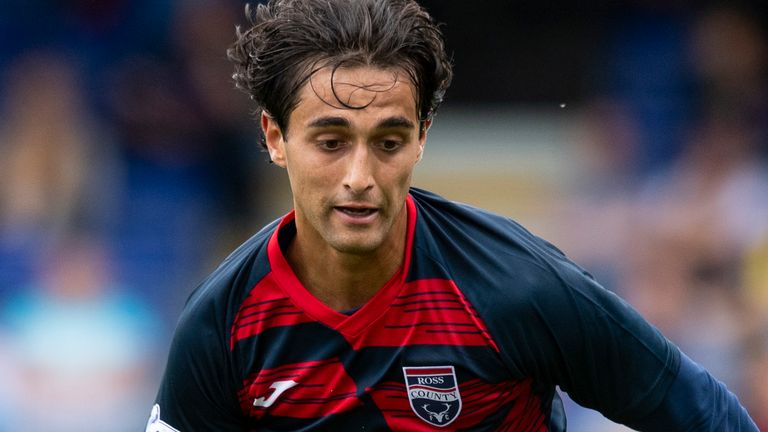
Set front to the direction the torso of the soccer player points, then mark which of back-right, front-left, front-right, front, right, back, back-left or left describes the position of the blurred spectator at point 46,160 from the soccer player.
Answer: back-right

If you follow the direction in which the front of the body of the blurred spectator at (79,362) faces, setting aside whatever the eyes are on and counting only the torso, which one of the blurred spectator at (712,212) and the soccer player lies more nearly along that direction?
the soccer player

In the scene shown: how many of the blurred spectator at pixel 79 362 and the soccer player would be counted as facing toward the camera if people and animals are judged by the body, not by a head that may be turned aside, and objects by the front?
2

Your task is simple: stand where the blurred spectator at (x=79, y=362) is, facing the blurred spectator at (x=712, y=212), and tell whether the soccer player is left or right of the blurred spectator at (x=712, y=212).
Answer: right

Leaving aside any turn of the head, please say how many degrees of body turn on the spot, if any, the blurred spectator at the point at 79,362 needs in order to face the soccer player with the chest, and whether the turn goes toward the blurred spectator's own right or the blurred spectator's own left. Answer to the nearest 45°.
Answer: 0° — they already face them

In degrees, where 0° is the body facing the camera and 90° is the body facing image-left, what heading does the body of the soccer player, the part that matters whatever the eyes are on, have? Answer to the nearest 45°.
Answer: approximately 0°
